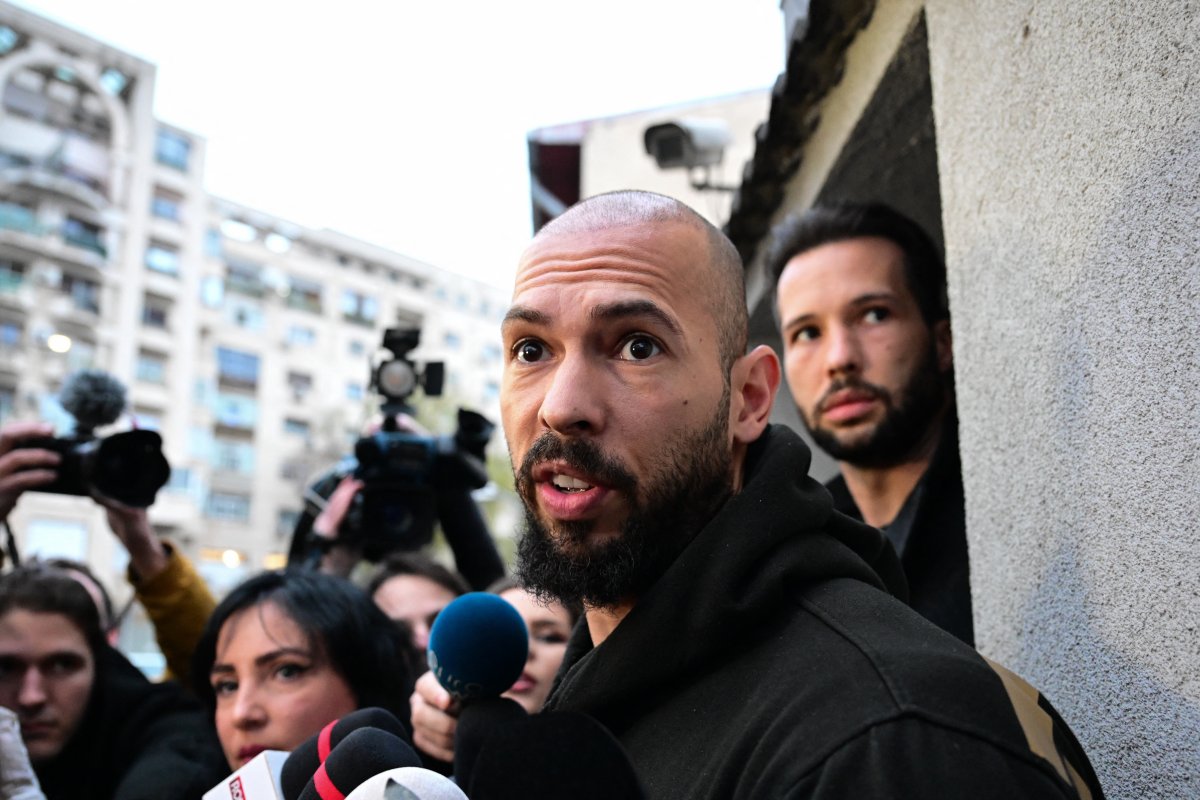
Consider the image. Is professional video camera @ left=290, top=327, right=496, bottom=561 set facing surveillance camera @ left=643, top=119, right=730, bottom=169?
no

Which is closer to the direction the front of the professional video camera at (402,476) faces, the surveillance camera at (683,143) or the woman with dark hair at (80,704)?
the woman with dark hair

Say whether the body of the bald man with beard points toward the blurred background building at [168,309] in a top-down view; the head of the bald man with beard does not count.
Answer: no

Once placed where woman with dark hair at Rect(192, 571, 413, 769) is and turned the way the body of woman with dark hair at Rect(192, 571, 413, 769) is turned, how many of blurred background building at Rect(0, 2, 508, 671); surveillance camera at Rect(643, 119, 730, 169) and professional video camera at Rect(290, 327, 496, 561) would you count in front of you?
0

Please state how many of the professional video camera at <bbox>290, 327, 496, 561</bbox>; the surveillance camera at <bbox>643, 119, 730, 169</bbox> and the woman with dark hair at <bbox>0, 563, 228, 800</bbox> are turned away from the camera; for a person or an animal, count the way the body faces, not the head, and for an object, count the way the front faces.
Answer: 0

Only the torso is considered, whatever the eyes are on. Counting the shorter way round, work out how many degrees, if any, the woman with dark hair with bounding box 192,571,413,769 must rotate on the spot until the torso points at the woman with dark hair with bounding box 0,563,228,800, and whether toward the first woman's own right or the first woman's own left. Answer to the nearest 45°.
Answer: approximately 90° to the first woman's own right

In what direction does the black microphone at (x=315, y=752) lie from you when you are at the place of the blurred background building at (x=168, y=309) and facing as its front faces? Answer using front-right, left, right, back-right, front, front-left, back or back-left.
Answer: front-right

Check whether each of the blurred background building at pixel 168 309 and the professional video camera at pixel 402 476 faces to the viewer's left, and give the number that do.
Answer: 0

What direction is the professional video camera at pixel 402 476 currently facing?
toward the camera

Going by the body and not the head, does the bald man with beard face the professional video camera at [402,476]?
no

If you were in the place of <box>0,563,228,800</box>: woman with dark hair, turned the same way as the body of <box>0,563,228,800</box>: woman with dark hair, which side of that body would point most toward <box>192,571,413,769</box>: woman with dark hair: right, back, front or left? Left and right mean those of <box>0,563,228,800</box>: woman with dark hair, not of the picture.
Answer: left

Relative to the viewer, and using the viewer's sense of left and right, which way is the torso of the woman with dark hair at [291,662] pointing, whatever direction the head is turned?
facing the viewer and to the left of the viewer

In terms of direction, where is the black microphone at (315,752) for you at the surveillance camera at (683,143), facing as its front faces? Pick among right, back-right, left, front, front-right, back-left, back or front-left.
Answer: front-left

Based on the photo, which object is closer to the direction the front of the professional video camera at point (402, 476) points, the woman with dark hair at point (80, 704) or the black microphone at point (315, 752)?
the black microphone

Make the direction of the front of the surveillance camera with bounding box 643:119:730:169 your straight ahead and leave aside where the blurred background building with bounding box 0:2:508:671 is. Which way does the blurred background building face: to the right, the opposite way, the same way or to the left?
to the left

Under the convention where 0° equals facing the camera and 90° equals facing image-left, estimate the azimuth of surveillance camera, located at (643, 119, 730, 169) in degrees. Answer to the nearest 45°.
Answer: approximately 45°

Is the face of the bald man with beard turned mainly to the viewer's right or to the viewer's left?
to the viewer's left

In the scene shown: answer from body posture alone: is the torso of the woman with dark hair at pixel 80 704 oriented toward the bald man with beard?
no
